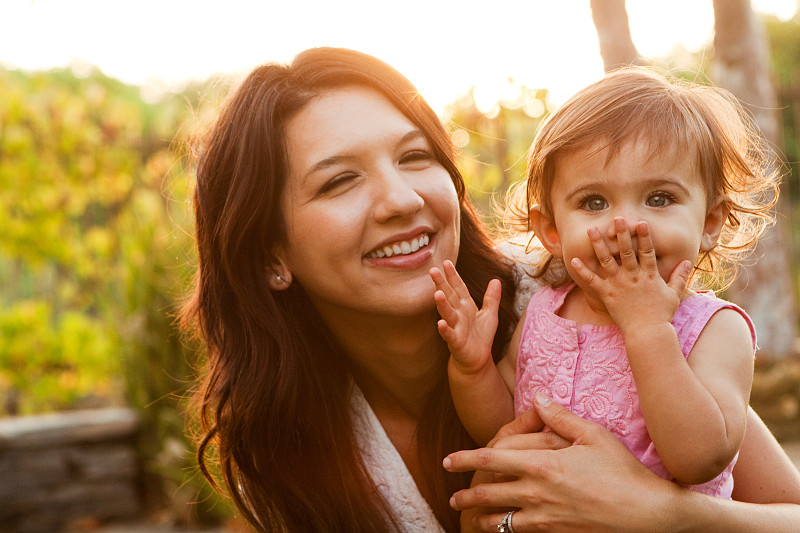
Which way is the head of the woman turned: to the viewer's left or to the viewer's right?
to the viewer's right

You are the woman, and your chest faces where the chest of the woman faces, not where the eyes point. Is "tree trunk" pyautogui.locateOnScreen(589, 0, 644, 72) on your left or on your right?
on your left

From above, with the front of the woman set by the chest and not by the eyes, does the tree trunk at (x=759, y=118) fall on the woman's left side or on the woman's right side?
on the woman's left side

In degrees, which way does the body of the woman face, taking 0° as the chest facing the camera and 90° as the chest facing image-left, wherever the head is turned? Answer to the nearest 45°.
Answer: approximately 315°
